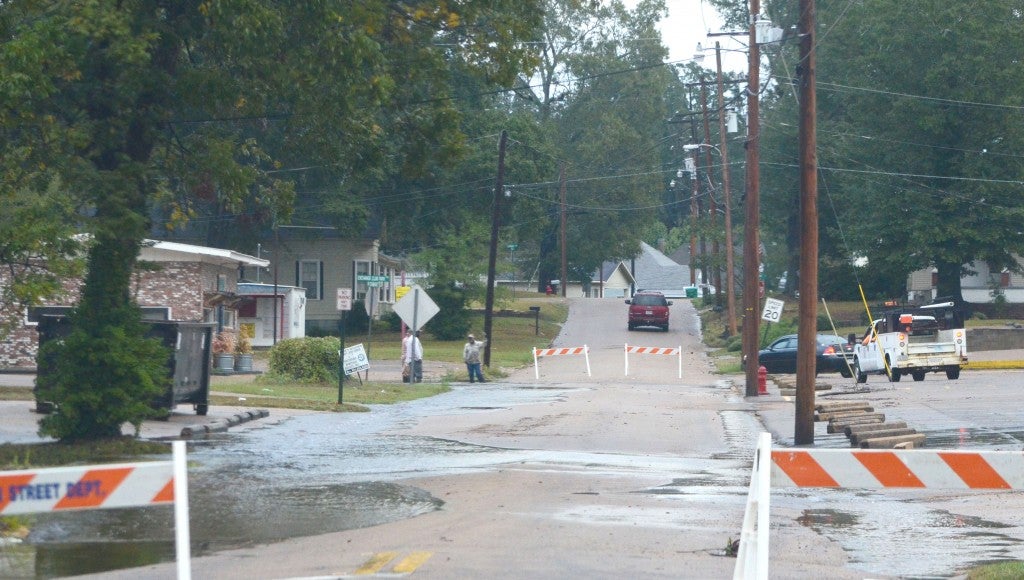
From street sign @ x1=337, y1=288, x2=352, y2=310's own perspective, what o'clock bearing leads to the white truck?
The white truck is roughly at 9 o'clock from the street sign.

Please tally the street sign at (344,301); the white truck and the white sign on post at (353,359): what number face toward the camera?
2

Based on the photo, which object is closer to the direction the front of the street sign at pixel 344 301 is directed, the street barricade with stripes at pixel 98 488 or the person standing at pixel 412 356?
the street barricade with stripes

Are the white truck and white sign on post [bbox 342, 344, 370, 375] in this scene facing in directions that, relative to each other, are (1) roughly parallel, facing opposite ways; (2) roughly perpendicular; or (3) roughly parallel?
roughly parallel, facing opposite ways

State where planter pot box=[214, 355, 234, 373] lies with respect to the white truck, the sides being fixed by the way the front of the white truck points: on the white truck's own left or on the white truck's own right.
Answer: on the white truck's own left

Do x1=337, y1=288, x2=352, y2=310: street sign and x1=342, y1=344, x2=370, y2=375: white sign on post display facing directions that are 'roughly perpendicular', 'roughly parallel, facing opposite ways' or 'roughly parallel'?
roughly parallel

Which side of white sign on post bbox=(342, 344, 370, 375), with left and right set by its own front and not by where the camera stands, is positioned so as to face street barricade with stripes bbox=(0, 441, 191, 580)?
front

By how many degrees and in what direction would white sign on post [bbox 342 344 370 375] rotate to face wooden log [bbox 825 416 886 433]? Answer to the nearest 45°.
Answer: approximately 45° to its left

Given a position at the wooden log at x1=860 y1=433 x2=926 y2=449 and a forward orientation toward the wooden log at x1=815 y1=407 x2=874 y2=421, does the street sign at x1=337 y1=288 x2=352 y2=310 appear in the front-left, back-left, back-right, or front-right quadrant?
front-left

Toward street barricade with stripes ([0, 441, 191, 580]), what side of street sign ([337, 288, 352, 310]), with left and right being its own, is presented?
front

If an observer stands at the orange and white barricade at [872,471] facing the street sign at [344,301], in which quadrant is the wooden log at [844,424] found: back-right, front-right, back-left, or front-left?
front-right

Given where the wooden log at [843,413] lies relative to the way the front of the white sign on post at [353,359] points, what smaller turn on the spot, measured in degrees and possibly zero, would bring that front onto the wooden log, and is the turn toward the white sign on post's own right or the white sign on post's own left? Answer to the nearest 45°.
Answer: approximately 45° to the white sign on post's own left

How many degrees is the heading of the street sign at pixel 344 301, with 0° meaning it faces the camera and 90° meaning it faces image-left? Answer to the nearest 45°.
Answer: approximately 0°

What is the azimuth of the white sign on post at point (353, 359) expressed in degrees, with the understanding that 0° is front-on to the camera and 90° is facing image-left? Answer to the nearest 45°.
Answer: approximately 0°

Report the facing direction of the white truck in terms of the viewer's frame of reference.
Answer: facing away from the viewer and to the left of the viewer

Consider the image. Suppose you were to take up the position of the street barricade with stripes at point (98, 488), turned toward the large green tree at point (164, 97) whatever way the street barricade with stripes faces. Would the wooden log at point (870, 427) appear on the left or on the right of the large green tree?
right

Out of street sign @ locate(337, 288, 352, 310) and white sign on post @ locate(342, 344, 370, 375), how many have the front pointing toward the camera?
2

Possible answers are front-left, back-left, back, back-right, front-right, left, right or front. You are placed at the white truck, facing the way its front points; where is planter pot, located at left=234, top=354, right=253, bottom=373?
front-left
